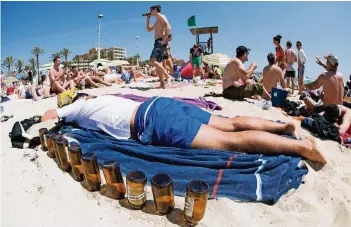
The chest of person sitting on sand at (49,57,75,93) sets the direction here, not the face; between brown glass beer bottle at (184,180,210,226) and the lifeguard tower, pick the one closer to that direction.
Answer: the brown glass beer bottle

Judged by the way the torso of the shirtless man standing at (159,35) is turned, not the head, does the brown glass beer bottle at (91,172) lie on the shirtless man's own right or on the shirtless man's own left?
on the shirtless man's own left

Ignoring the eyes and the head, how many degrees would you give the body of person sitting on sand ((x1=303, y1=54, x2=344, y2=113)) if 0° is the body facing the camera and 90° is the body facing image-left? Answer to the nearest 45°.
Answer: approximately 135°

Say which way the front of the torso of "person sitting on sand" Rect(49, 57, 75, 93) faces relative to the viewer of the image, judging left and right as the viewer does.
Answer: facing the viewer and to the right of the viewer

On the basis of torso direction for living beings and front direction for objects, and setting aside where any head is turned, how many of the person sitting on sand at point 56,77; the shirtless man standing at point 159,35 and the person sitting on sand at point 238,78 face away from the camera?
0

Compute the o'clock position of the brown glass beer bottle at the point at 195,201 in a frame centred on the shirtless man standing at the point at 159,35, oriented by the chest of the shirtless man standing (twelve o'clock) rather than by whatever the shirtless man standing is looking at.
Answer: The brown glass beer bottle is roughly at 9 o'clock from the shirtless man standing.

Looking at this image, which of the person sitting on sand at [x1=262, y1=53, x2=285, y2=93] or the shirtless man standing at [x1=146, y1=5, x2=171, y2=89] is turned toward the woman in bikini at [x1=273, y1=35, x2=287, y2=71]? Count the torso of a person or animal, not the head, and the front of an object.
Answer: the person sitting on sand

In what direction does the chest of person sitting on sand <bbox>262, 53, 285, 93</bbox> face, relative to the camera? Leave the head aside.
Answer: away from the camera
